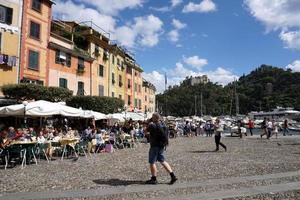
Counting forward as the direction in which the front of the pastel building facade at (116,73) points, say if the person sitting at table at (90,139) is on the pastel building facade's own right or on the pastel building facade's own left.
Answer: on the pastel building facade's own right

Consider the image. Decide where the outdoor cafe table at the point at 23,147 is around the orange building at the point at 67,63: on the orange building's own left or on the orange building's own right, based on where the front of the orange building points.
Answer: on the orange building's own right

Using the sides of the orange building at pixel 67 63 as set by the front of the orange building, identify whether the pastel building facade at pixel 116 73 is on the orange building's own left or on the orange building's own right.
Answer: on the orange building's own left

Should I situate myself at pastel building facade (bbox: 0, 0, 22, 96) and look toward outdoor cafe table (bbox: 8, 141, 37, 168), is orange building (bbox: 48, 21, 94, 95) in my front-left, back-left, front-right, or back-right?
back-left

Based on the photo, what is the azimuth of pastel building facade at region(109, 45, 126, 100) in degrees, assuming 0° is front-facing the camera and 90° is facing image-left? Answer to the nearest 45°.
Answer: approximately 315°
